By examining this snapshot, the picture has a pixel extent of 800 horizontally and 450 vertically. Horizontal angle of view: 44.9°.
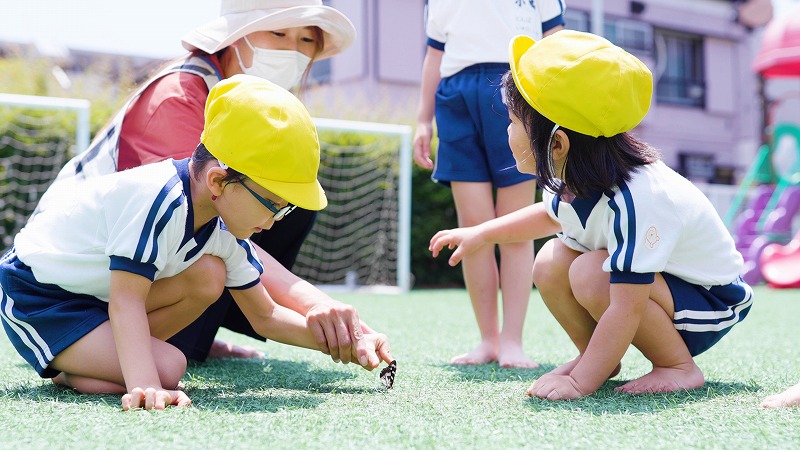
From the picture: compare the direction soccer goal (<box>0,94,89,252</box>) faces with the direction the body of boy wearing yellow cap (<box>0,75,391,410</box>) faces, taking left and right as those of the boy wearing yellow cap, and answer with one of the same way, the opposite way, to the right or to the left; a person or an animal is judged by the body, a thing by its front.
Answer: to the right

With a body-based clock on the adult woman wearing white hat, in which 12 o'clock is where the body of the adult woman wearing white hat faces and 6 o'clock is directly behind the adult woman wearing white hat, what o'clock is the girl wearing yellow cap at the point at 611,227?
The girl wearing yellow cap is roughly at 12 o'clock from the adult woman wearing white hat.

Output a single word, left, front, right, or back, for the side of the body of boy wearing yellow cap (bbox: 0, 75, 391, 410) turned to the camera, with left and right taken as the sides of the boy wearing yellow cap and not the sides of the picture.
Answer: right

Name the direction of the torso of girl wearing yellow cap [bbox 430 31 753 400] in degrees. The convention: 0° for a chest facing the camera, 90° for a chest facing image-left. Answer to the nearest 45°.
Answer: approximately 90°

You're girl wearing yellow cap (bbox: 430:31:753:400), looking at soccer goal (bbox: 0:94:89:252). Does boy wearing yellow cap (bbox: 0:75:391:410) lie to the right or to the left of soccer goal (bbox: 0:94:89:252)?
left

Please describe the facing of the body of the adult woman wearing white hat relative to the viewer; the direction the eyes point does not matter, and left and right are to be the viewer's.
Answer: facing the viewer and to the right of the viewer

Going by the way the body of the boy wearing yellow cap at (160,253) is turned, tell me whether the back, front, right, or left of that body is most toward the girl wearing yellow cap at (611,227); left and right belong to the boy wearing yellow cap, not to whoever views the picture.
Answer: front

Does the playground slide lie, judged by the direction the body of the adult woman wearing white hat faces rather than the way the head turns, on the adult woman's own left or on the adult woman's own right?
on the adult woman's own left

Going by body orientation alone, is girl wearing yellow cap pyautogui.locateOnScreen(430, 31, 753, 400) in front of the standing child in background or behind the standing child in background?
in front

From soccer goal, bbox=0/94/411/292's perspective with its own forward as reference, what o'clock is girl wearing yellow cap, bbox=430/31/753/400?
The girl wearing yellow cap is roughly at 12 o'clock from the soccer goal.

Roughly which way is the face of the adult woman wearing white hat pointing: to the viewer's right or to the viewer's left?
to the viewer's right
